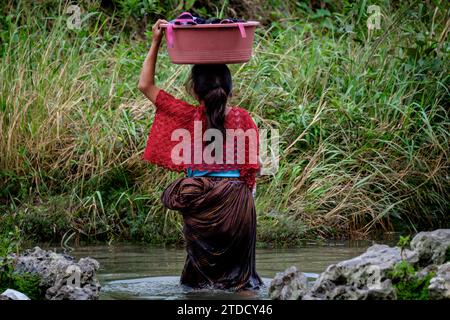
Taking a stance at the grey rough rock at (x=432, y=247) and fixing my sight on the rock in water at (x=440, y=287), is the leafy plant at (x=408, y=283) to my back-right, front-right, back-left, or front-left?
front-right

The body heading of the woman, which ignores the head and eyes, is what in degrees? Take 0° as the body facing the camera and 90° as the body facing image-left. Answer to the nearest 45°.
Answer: approximately 180°

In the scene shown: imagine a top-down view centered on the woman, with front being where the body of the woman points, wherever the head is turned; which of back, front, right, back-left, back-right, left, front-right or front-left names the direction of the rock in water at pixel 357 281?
back-right

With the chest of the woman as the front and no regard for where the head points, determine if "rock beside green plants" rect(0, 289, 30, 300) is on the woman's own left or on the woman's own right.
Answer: on the woman's own left

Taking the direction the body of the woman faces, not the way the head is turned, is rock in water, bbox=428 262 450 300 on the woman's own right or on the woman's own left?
on the woman's own right

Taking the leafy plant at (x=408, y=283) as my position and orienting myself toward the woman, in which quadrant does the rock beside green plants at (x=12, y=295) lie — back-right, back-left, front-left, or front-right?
front-left

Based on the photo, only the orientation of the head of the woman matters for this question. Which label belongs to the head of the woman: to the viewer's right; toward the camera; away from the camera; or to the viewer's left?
away from the camera

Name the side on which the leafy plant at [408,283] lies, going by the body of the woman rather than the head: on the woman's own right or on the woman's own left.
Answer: on the woman's own right

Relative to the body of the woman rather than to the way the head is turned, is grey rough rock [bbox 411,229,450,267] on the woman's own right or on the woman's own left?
on the woman's own right
